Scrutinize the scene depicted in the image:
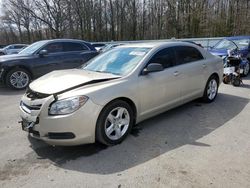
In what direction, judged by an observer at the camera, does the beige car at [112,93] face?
facing the viewer and to the left of the viewer

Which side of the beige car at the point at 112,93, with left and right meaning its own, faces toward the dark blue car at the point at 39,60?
right

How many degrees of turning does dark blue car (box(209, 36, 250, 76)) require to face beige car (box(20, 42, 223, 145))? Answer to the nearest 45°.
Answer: approximately 45° to its left

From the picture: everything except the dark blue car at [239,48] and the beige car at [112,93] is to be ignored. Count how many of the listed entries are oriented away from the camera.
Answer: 0

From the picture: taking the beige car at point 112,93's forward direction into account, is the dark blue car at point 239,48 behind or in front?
behind

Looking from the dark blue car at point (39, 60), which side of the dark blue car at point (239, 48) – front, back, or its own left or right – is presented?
front
